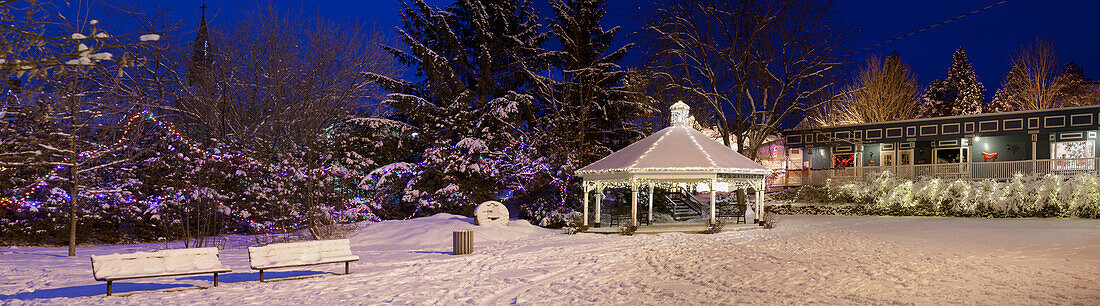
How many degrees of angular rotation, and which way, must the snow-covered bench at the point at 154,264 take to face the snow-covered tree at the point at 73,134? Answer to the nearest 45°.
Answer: approximately 135° to its left

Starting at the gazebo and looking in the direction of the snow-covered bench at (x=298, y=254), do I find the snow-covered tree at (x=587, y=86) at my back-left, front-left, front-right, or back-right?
back-right
